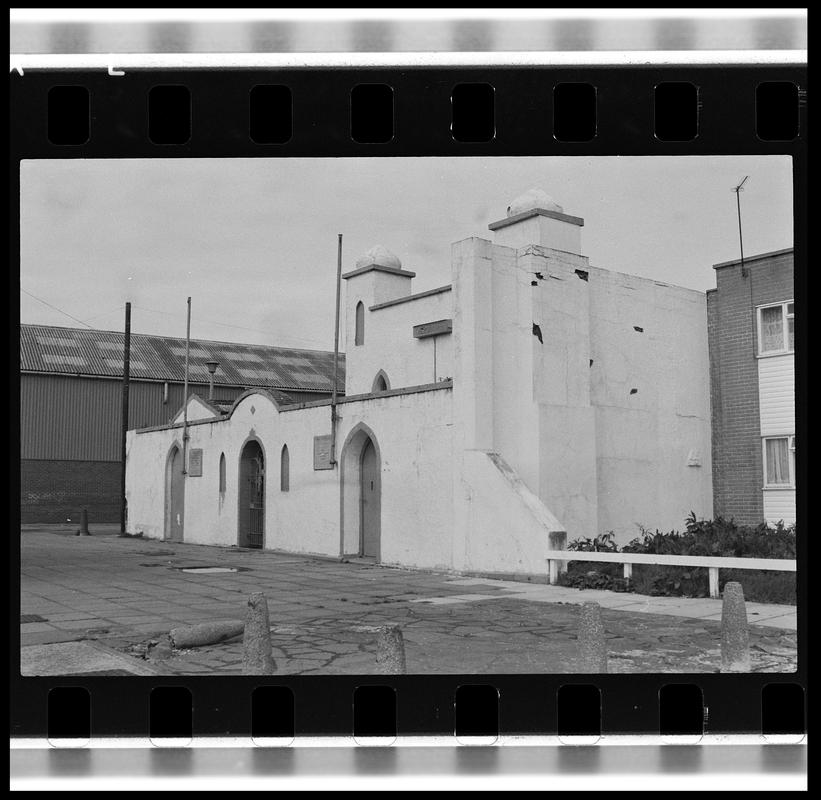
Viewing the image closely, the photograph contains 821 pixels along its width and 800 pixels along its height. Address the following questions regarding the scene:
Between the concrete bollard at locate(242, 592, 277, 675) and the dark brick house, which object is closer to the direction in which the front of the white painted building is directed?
the concrete bollard

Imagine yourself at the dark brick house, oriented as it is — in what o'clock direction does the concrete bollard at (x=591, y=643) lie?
The concrete bollard is roughly at 12 o'clock from the dark brick house.

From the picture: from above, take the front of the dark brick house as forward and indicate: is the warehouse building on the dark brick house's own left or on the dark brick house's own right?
on the dark brick house's own right

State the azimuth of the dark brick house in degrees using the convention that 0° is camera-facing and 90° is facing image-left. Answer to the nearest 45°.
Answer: approximately 0°

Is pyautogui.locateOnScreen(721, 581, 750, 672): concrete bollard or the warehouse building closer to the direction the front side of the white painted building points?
the concrete bollard

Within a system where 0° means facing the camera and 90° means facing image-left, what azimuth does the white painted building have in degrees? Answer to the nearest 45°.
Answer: approximately 45°
